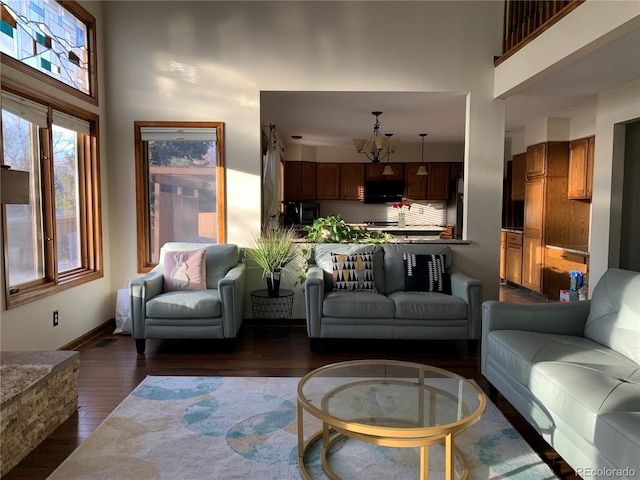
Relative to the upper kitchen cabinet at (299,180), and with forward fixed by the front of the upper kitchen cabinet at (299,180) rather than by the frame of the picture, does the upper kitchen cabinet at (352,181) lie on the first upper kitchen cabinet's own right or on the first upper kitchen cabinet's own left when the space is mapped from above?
on the first upper kitchen cabinet's own left

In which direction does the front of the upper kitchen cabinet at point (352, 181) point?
toward the camera

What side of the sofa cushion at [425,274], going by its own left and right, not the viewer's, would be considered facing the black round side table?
right

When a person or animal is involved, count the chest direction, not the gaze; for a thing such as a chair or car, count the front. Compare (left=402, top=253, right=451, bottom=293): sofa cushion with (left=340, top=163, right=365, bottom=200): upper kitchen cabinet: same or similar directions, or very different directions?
same or similar directions

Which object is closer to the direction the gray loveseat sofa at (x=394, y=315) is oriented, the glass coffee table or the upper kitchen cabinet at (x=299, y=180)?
the glass coffee table

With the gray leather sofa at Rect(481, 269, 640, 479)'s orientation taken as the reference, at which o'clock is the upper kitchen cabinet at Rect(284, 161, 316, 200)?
The upper kitchen cabinet is roughly at 3 o'clock from the gray leather sofa.

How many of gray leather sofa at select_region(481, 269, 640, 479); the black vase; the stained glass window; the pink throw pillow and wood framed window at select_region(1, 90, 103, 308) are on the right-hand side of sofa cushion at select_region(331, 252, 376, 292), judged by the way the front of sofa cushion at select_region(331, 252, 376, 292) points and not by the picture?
4

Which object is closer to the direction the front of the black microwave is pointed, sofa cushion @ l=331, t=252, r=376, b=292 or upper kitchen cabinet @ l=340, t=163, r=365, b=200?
the sofa cushion

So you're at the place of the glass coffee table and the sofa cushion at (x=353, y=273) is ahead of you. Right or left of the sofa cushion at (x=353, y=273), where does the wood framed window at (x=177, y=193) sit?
left

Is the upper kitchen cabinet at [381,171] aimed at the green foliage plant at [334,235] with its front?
yes

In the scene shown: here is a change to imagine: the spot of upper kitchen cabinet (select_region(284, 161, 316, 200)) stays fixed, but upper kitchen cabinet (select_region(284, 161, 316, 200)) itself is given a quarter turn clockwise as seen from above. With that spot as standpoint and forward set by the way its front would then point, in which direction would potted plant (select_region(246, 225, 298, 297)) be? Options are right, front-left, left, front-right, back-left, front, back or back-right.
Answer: left

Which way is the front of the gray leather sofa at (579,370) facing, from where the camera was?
facing the viewer and to the left of the viewer

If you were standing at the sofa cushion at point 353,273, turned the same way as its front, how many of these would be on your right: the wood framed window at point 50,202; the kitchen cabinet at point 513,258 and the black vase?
2

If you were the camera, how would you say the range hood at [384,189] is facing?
facing the viewer

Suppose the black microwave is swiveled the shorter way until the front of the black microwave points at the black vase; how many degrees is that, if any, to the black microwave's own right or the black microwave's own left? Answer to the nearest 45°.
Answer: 0° — it already faces it

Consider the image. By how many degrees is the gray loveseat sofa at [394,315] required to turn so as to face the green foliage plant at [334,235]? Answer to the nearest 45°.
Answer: approximately 135° to its right

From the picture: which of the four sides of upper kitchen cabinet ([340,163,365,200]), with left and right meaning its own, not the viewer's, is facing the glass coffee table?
front

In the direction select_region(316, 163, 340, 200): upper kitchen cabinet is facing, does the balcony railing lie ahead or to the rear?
ahead

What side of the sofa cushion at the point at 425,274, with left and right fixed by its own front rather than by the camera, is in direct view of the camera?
front

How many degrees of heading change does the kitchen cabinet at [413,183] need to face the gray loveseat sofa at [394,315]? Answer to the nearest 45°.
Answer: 0° — it already faces it

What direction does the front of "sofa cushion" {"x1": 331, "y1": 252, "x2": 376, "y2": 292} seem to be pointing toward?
toward the camera

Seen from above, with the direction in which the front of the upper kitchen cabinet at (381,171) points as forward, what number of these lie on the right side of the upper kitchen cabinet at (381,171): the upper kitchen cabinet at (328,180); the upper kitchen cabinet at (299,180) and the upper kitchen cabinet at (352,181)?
3
